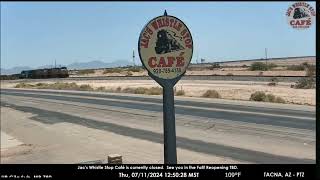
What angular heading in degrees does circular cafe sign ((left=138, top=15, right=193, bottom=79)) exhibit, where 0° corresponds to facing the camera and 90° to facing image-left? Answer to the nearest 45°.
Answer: approximately 0°
